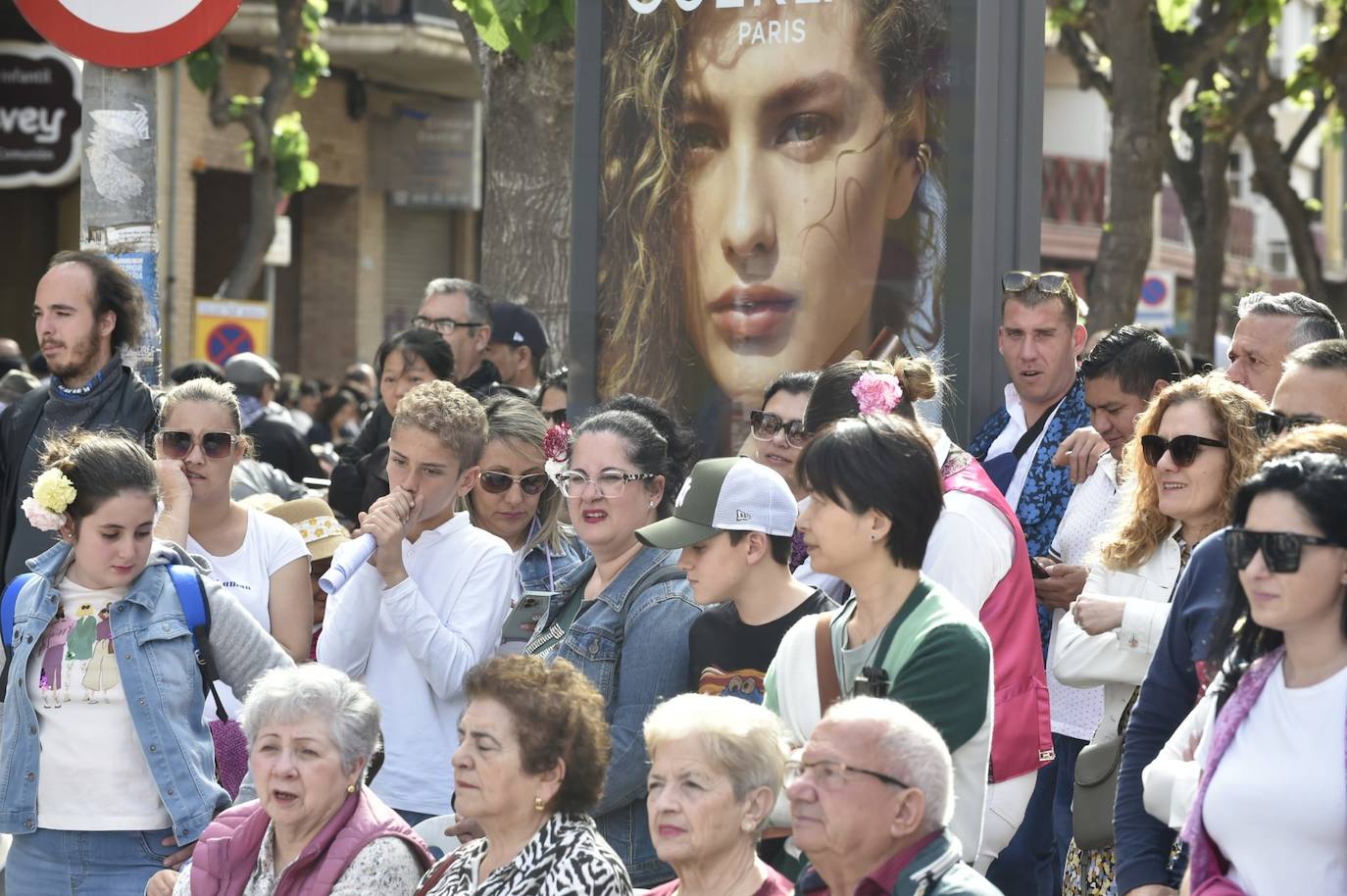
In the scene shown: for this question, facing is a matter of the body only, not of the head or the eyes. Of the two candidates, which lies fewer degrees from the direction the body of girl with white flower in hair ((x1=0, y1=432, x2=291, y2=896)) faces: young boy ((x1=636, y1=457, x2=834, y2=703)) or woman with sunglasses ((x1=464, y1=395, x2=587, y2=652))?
the young boy

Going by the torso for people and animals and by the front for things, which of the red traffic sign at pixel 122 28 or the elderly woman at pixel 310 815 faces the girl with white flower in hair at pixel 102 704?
the red traffic sign

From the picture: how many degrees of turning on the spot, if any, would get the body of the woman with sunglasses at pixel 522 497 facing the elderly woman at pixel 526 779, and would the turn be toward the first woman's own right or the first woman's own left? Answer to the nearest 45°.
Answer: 0° — they already face them

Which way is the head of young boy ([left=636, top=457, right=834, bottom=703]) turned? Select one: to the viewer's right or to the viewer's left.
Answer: to the viewer's left

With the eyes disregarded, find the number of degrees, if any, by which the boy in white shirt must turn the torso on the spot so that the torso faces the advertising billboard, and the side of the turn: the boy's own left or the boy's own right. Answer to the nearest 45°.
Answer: approximately 180°

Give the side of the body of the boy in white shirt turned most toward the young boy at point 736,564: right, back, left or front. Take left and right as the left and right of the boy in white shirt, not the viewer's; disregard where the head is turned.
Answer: left

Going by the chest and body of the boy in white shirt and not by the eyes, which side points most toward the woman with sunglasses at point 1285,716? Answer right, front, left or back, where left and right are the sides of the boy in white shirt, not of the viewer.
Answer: left

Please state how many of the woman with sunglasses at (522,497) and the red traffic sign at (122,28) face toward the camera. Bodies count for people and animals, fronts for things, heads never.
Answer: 2

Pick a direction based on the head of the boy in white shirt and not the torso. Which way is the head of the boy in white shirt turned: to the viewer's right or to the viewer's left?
to the viewer's left

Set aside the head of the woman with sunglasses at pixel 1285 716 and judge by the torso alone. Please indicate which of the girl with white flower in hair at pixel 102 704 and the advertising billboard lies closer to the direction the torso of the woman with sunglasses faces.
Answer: the girl with white flower in hair
